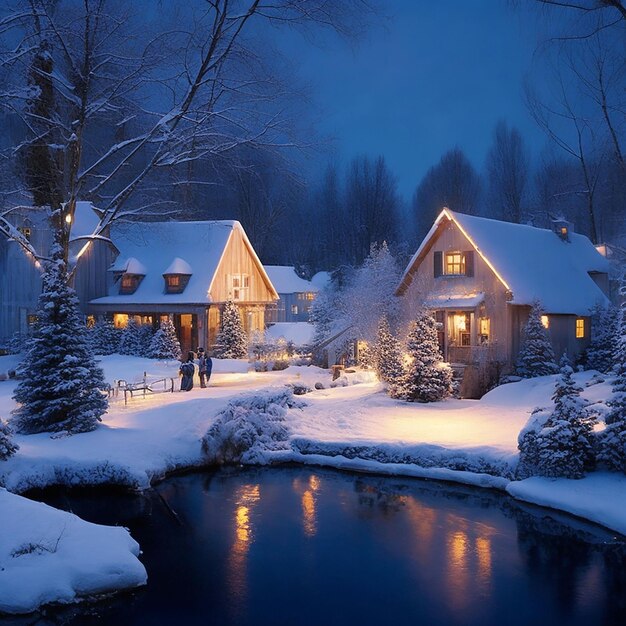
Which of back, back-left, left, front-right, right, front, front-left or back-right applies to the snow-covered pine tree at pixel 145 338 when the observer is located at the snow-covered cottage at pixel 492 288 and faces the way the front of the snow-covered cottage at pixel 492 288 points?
front-right

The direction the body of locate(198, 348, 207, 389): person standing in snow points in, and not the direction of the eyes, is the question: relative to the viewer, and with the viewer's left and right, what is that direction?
facing away from the viewer

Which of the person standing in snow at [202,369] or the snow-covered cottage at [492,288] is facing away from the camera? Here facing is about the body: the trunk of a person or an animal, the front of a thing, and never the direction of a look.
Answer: the person standing in snow

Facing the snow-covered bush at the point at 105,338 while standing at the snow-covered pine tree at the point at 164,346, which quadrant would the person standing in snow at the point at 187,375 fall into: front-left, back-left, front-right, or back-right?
back-left

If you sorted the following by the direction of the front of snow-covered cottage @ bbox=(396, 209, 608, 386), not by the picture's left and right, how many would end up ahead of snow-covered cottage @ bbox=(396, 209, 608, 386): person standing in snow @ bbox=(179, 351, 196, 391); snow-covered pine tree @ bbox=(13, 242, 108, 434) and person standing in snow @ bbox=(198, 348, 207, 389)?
3

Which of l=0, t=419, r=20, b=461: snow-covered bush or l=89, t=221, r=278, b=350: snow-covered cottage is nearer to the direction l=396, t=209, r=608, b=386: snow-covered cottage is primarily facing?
the snow-covered bush

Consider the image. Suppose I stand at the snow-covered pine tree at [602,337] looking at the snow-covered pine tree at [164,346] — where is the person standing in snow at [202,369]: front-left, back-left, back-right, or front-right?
front-left

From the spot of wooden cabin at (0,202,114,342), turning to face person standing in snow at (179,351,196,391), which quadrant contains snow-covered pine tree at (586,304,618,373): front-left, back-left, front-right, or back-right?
front-left

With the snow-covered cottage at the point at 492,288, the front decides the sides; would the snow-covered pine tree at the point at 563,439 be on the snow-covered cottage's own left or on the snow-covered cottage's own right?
on the snow-covered cottage's own left

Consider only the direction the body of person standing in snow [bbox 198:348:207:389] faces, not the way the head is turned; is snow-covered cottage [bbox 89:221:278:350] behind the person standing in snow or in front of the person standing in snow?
behind
